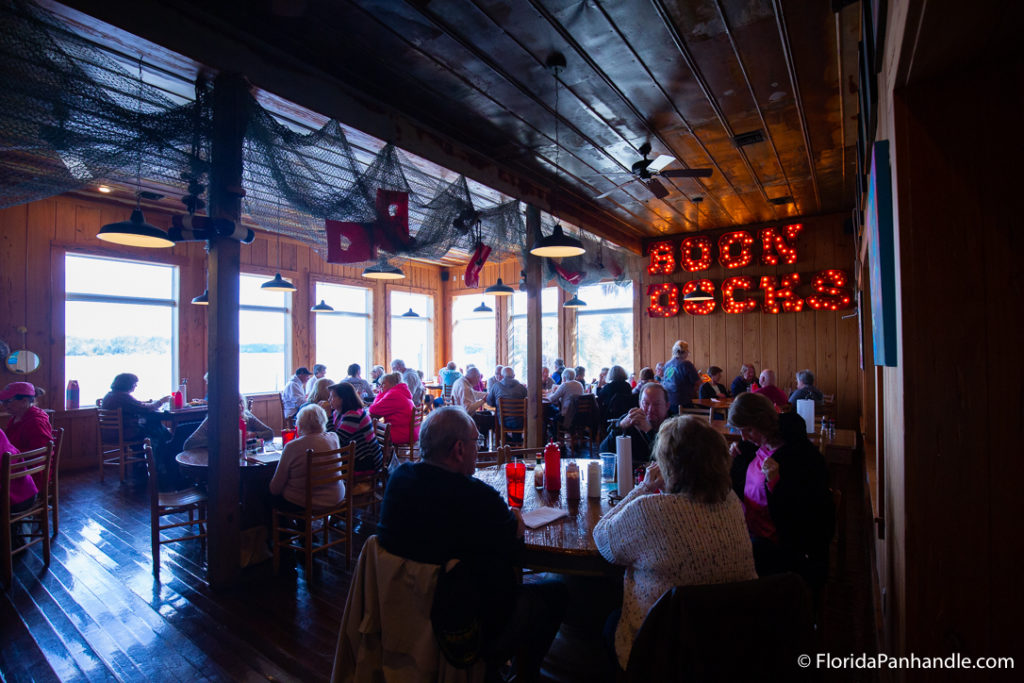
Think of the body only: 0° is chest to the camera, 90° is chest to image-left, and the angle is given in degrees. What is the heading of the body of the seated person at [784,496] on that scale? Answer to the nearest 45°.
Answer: approximately 45°

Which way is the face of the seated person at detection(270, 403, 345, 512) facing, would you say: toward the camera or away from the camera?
away from the camera

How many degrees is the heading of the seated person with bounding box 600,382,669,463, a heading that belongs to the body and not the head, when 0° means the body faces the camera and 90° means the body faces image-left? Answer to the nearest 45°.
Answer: approximately 45°

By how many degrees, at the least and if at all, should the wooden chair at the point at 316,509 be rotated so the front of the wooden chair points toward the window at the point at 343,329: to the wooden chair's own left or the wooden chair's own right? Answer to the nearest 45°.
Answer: approximately 45° to the wooden chair's own right

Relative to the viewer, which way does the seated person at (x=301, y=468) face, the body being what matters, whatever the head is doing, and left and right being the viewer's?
facing away from the viewer and to the left of the viewer

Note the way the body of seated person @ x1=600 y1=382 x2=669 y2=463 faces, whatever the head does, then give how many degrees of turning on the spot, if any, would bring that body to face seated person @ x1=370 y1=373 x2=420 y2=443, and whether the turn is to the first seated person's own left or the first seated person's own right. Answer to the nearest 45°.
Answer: approximately 90° to the first seated person's own right

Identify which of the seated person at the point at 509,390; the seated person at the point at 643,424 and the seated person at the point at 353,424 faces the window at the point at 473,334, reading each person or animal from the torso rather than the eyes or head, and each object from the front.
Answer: the seated person at the point at 509,390

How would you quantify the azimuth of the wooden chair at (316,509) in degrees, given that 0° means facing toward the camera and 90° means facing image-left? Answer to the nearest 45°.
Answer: approximately 135°

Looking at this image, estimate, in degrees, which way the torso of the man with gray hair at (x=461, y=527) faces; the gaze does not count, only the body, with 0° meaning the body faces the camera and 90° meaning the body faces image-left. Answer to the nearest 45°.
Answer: approximately 225°

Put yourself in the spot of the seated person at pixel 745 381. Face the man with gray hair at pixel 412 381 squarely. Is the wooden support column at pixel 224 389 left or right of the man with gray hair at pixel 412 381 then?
left

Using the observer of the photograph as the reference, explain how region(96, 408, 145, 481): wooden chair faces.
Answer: facing away from the viewer and to the right of the viewer
